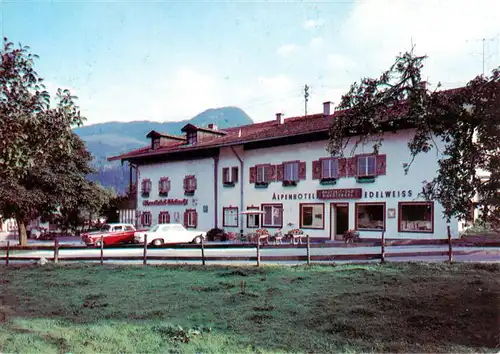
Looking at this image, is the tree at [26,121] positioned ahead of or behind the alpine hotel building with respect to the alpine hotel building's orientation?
ahead

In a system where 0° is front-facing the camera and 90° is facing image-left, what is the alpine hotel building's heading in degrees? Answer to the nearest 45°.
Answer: approximately 45°

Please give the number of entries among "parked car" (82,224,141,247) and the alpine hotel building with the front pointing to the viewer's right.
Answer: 0

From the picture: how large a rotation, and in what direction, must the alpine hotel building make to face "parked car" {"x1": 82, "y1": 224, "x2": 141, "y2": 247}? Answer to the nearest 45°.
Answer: approximately 45° to its right

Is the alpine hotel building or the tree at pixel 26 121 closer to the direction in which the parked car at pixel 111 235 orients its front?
the tree

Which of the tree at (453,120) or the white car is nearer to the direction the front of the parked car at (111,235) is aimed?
the tree

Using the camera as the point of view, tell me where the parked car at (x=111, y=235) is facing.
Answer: facing the viewer and to the left of the viewer
